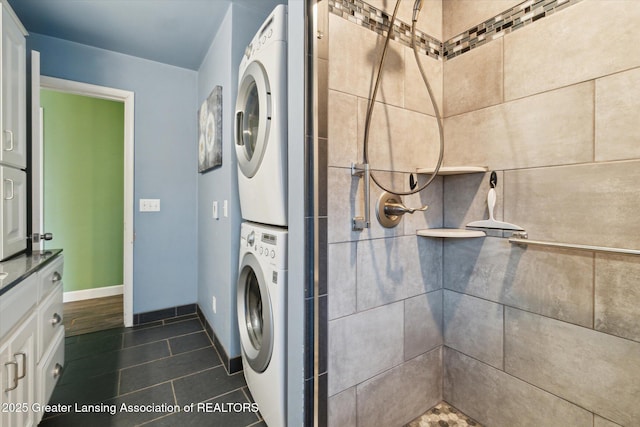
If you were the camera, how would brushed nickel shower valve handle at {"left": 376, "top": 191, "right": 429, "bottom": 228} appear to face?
facing the viewer and to the right of the viewer

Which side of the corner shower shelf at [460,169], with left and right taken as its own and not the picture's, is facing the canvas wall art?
right

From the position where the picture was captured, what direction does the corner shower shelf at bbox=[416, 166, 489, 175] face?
facing the viewer

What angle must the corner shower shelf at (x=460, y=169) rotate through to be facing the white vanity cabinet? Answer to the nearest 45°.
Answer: approximately 45° to its right

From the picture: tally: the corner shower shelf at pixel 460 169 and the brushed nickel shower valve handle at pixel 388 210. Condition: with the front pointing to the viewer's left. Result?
0

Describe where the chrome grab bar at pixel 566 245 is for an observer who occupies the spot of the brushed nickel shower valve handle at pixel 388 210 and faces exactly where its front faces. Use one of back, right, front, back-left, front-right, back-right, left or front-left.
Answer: front-left

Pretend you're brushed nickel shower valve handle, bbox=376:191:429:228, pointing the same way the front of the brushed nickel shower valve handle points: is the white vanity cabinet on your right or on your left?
on your right

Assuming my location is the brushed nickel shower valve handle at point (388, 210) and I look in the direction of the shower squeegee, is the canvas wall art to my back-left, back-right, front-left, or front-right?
back-left
